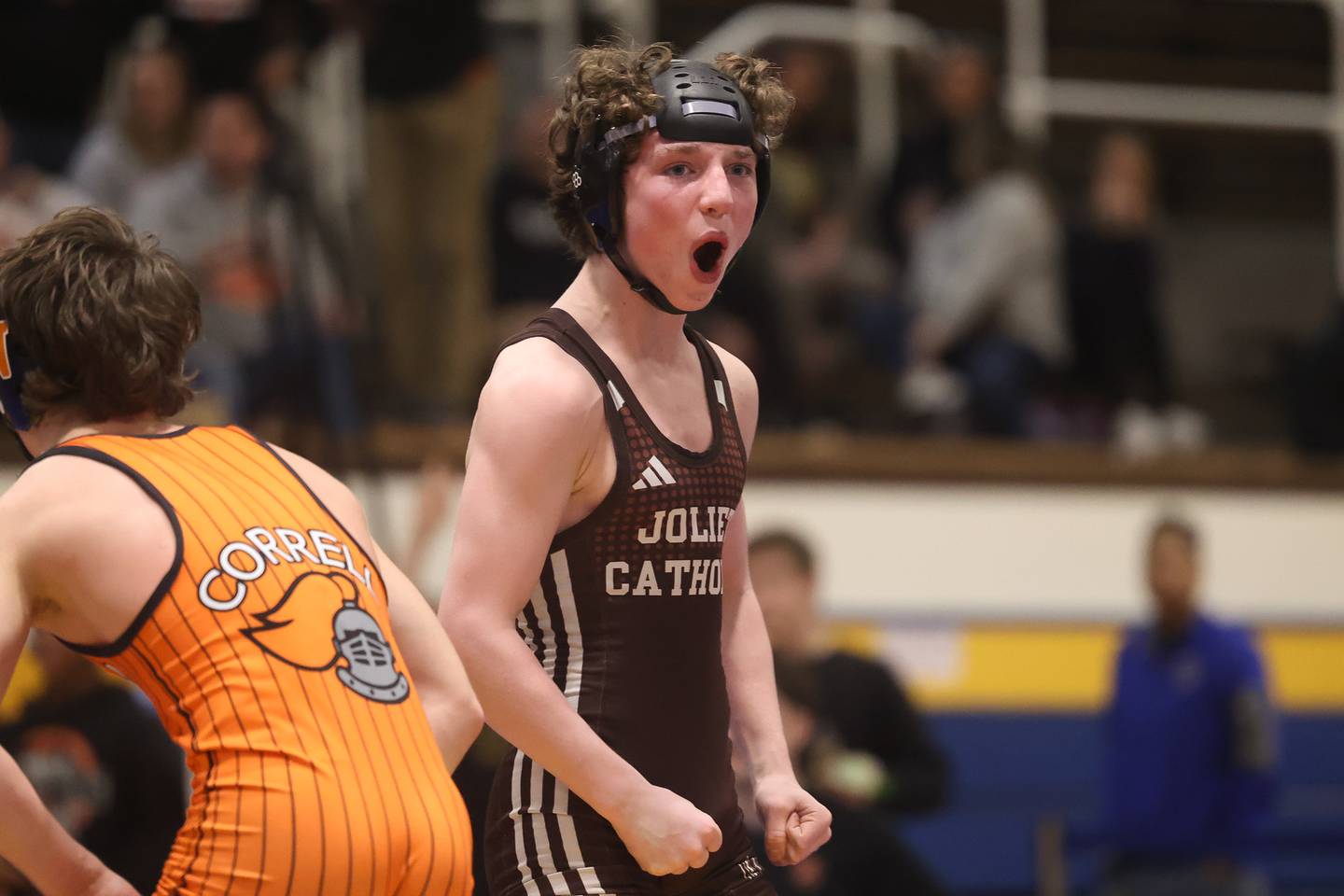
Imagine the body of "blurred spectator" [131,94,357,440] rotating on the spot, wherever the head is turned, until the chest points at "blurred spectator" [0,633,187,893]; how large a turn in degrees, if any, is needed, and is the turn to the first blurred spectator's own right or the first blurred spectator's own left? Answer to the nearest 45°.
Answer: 0° — they already face them

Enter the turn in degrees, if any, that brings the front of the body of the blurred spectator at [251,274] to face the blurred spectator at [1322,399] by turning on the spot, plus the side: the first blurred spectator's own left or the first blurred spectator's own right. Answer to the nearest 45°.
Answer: approximately 90° to the first blurred spectator's own left

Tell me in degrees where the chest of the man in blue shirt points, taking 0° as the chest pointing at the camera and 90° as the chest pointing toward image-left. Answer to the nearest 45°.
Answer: approximately 45°

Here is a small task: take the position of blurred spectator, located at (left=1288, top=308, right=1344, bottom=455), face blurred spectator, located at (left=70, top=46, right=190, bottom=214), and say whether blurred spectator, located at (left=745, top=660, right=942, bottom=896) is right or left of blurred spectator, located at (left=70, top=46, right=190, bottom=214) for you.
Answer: left
